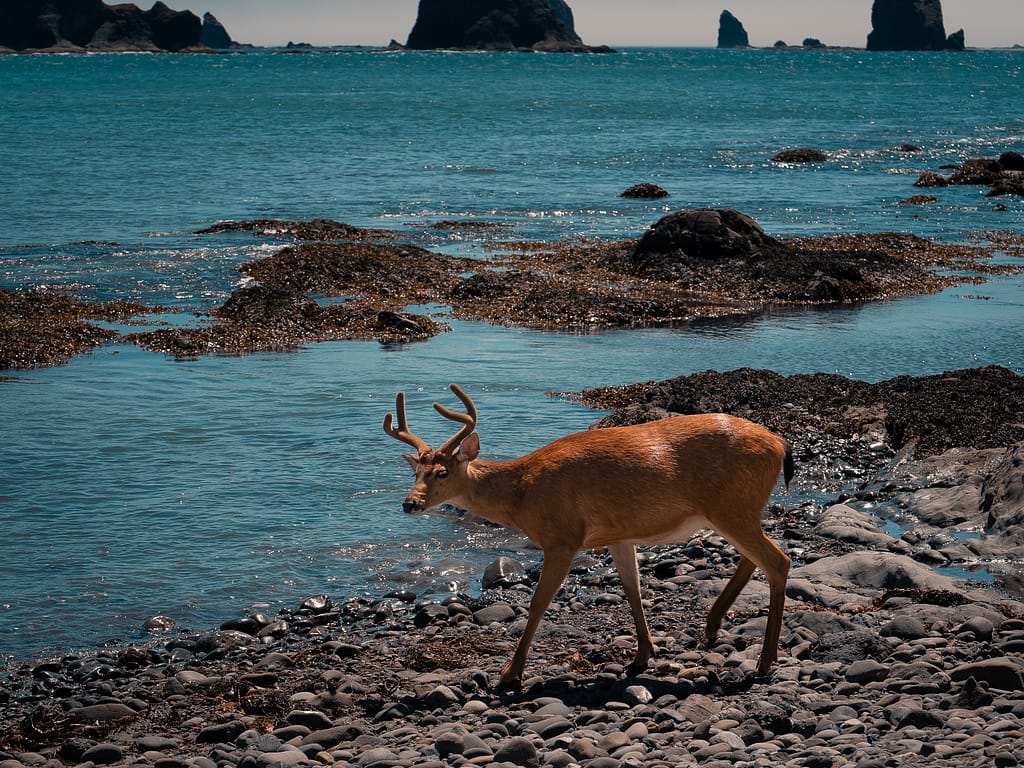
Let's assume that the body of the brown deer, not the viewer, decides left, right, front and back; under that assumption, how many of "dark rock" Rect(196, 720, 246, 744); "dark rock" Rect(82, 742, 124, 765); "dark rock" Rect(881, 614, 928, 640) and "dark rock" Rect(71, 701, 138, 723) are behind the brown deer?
1

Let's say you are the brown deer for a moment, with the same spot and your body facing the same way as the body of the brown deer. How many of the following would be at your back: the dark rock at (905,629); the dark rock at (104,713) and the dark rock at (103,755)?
1

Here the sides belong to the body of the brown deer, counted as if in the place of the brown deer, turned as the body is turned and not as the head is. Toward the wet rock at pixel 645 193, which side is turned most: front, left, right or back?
right

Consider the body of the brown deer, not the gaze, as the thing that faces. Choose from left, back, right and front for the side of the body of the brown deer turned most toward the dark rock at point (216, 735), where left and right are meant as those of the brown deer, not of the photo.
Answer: front

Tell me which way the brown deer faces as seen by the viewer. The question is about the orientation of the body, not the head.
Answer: to the viewer's left

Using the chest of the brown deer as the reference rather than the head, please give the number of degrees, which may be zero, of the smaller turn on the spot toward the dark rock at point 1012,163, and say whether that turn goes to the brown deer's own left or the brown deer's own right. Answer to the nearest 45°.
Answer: approximately 90° to the brown deer's own right

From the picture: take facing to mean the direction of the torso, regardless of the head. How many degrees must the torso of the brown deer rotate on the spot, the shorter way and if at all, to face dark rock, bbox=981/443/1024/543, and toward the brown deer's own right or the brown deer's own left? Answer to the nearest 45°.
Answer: approximately 135° to the brown deer's own right

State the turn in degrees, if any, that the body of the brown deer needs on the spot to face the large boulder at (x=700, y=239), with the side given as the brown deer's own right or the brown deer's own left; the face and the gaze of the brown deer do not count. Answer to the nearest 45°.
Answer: approximately 90° to the brown deer's own right

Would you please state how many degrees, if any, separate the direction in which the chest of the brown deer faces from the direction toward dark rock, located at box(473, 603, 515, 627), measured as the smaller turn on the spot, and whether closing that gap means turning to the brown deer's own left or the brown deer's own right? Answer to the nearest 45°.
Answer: approximately 45° to the brown deer's own right

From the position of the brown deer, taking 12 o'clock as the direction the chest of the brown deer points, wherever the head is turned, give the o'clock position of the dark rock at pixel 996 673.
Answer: The dark rock is roughly at 7 o'clock from the brown deer.

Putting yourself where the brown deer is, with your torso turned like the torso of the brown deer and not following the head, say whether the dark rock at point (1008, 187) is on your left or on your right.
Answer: on your right
